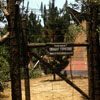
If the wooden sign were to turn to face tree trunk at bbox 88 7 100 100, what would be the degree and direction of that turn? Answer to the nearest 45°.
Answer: approximately 135° to its left

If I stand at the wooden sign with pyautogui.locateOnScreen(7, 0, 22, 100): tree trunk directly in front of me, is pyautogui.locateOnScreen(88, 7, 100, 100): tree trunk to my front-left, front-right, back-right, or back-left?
back-left

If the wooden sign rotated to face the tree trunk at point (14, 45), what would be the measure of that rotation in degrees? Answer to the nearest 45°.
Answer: approximately 45° to its right

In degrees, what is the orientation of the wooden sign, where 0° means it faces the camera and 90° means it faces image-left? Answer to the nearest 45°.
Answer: approximately 0°
